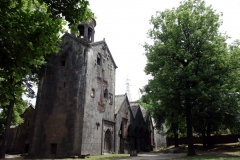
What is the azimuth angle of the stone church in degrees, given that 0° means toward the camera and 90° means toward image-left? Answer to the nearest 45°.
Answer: approximately 315°

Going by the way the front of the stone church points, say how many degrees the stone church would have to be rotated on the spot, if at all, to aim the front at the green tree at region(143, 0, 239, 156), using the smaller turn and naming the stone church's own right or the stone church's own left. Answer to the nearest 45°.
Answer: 0° — it already faces it
